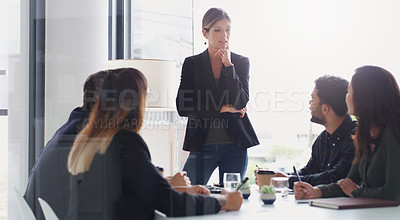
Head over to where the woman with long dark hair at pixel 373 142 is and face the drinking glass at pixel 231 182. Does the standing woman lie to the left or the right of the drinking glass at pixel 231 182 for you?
right

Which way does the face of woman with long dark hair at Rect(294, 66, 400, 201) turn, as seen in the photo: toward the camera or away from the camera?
away from the camera

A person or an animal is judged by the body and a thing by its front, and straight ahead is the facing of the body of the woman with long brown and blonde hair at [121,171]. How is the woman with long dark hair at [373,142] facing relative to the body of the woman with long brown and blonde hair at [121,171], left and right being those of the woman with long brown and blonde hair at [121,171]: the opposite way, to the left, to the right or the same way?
to the left

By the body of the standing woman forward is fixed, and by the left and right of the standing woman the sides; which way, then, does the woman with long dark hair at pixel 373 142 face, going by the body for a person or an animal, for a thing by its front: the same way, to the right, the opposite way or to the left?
to the right

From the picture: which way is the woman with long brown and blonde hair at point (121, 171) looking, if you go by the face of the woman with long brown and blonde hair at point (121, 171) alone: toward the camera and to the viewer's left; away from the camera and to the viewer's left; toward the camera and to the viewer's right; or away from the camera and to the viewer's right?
away from the camera and to the viewer's right

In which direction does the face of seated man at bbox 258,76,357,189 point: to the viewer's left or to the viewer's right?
to the viewer's left

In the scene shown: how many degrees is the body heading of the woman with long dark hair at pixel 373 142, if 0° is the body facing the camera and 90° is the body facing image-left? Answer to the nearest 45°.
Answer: approximately 90°

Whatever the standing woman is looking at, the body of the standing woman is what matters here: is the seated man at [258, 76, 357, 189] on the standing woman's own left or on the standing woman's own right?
on the standing woman's own left

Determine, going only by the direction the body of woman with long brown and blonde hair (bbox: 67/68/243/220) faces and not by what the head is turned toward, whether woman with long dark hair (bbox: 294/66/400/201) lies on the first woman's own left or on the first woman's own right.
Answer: on the first woman's own right
